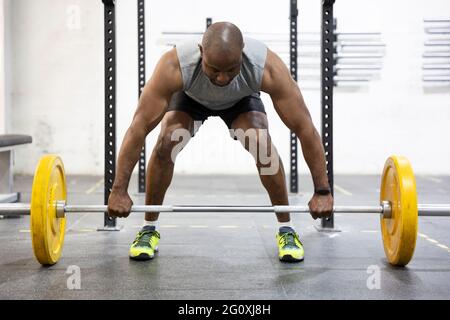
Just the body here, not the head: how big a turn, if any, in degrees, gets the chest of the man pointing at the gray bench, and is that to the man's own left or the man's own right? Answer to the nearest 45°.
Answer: approximately 135° to the man's own right

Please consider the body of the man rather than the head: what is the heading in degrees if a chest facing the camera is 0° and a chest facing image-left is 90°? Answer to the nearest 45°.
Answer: approximately 0°
